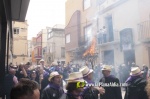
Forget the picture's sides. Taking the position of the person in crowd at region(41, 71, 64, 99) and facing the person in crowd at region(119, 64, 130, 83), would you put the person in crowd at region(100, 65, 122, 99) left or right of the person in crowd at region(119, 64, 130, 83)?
right

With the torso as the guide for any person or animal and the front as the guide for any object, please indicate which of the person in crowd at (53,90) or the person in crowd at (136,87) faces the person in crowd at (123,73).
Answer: the person in crowd at (136,87)

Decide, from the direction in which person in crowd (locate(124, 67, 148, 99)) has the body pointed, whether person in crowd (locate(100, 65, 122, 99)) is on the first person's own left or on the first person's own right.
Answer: on the first person's own left

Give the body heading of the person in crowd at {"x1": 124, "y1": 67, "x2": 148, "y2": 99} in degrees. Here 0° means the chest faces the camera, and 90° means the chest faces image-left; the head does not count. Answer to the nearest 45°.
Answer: approximately 180°

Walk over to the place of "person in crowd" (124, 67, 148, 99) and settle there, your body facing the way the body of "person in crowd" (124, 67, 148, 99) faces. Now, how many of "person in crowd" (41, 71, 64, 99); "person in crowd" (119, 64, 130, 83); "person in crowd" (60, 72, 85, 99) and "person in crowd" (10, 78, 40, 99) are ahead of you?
1
